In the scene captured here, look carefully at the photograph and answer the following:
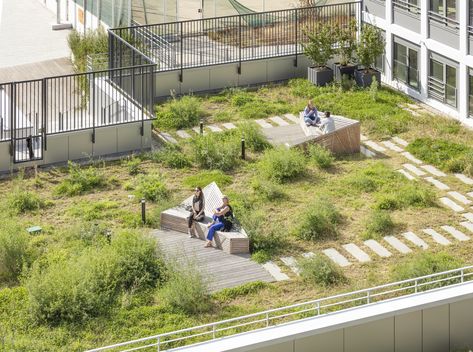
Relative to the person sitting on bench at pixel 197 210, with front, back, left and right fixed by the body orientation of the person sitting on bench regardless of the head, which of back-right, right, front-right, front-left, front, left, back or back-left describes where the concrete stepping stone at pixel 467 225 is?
back-left

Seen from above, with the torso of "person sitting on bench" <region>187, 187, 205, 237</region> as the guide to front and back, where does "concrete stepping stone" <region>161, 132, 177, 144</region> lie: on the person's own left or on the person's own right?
on the person's own right

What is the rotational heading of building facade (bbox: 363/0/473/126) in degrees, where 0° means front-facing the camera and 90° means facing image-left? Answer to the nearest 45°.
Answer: approximately 45°

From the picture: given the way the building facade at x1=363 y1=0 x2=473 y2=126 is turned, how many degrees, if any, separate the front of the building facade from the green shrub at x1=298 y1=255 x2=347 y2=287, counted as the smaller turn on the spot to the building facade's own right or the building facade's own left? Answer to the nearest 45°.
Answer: approximately 45° to the building facade's own left
